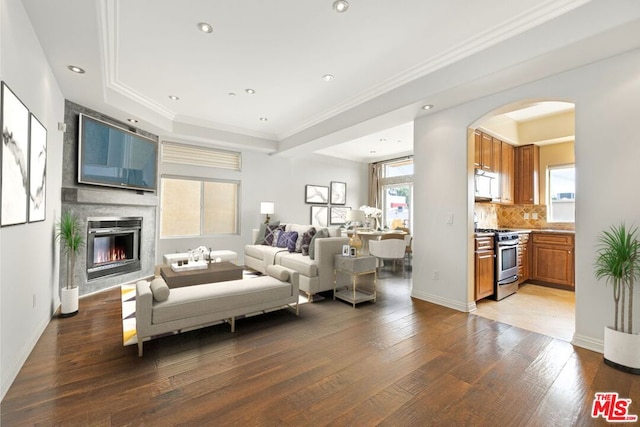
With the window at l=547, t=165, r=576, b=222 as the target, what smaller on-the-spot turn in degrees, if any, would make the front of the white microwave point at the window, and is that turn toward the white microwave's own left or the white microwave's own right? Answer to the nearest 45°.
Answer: approximately 90° to the white microwave's own left

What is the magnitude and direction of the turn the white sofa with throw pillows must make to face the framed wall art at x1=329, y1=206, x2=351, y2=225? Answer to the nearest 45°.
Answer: approximately 135° to its right

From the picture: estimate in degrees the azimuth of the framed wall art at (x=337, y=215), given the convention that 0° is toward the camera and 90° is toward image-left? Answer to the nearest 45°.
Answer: approximately 0°

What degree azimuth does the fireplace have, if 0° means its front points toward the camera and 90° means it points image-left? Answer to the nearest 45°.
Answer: approximately 315°

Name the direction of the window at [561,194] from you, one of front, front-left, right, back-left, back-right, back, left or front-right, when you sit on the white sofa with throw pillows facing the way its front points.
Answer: back-left
